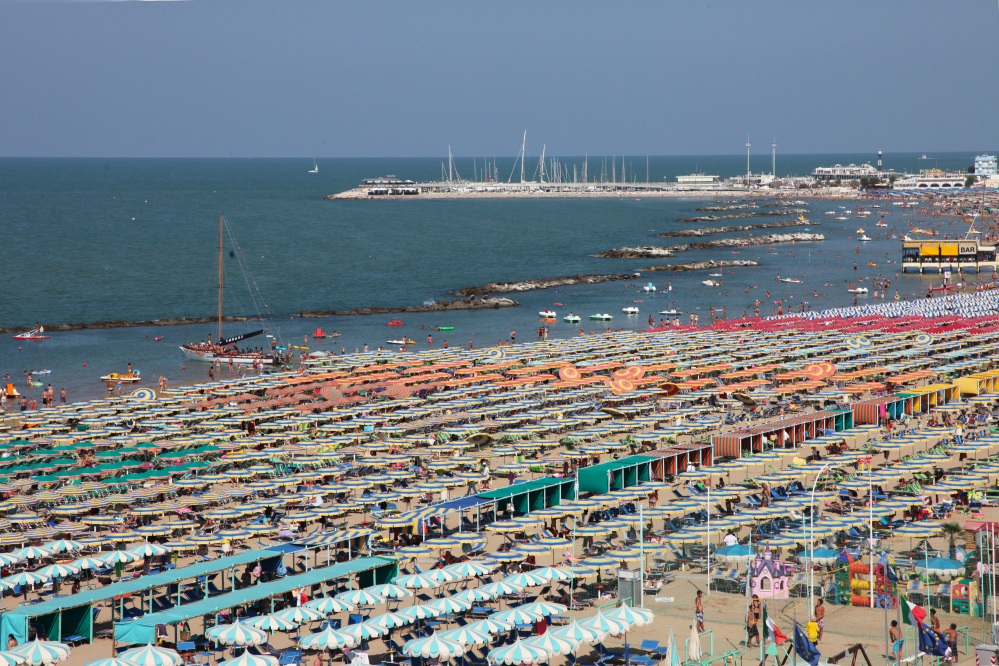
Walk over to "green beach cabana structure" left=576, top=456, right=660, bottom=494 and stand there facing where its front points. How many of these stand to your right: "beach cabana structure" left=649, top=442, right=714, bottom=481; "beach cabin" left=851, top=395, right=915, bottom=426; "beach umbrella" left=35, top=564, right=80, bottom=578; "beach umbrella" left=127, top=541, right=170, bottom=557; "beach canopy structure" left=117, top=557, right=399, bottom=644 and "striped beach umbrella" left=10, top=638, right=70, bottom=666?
4

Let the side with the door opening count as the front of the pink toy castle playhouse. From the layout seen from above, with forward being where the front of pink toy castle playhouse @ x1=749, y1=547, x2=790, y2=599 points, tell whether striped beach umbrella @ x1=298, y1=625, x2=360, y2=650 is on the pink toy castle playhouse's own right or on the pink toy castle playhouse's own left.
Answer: on the pink toy castle playhouse's own right

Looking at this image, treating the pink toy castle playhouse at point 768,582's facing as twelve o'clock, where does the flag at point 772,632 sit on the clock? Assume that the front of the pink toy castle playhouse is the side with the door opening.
The flag is roughly at 12 o'clock from the pink toy castle playhouse.

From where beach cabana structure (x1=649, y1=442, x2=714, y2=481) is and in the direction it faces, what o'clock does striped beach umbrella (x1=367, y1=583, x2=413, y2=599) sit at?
The striped beach umbrella is roughly at 2 o'clock from the beach cabana structure.

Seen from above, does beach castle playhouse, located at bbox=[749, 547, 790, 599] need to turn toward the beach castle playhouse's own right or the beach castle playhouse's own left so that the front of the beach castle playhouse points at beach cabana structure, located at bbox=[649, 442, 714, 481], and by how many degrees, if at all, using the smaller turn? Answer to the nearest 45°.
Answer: approximately 180°

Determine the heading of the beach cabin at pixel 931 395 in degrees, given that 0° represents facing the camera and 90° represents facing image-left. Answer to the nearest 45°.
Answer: approximately 315°

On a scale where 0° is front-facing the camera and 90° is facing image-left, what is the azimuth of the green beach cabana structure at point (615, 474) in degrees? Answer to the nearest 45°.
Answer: approximately 315°

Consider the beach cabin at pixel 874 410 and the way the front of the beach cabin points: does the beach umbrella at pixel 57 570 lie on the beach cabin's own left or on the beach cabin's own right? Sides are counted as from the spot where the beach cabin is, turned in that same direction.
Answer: on the beach cabin's own right
